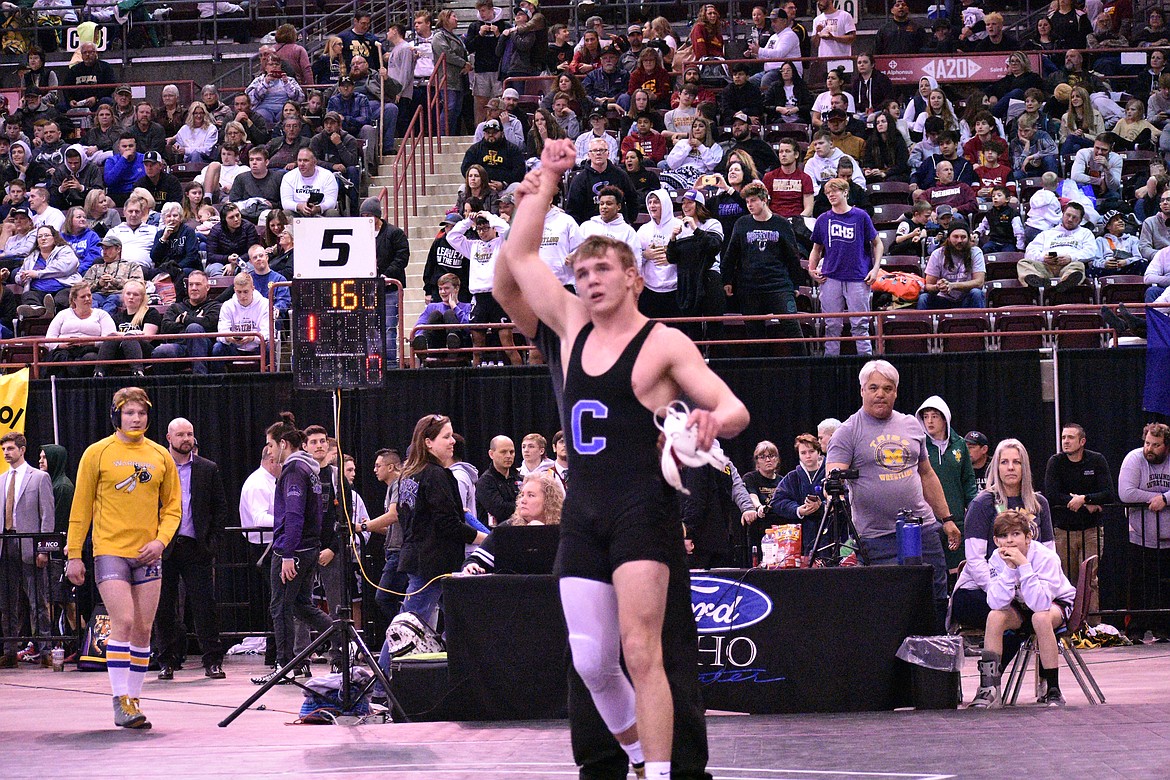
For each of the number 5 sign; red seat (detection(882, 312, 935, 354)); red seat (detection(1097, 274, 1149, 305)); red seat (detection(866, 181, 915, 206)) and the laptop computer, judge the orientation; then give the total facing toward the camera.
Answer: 4

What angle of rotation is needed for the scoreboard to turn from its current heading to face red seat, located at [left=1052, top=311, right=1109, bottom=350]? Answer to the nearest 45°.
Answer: approximately 135° to its left

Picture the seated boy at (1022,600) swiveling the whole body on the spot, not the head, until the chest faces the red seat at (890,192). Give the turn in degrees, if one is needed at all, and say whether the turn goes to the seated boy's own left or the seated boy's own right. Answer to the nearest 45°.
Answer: approximately 135° to the seated boy's own right

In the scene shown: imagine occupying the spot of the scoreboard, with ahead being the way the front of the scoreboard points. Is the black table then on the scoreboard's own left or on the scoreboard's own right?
on the scoreboard's own left

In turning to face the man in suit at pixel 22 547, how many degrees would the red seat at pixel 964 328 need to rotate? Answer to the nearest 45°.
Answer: approximately 45° to its right

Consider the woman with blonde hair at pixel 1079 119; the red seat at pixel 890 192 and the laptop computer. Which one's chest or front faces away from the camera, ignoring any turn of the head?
the laptop computer

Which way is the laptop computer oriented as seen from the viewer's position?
away from the camera
